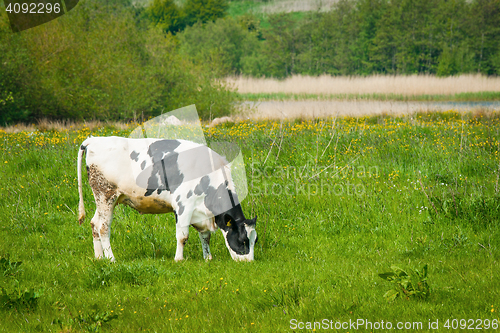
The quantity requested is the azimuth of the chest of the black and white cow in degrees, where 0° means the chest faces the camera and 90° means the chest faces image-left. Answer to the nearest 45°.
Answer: approximately 270°
